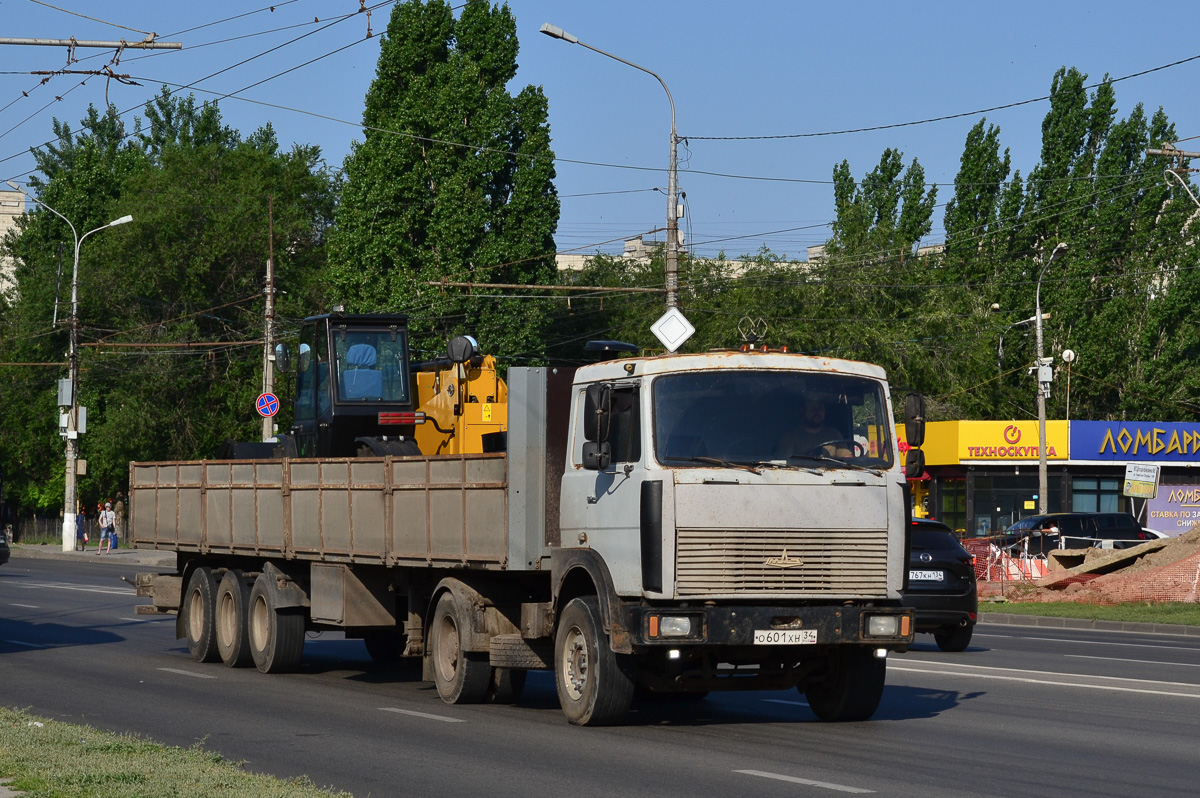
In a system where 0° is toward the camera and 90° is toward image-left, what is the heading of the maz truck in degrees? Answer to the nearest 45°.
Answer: approximately 315°

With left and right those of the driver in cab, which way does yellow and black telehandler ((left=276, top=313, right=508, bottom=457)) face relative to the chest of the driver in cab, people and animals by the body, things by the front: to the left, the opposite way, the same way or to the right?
the opposite way

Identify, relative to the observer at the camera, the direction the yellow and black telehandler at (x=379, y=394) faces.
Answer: facing away from the viewer and to the left of the viewer

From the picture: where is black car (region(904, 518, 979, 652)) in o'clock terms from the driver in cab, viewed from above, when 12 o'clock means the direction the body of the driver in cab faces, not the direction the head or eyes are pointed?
The black car is roughly at 8 o'clock from the driver in cab.

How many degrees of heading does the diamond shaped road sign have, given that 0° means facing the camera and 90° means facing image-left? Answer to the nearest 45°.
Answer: approximately 0°

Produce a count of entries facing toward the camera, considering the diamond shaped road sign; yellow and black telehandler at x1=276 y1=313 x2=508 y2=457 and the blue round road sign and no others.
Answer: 2

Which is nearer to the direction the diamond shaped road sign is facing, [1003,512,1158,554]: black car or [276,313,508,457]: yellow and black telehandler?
the yellow and black telehandler

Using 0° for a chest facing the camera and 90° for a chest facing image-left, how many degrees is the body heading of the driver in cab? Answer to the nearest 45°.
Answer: approximately 315°
